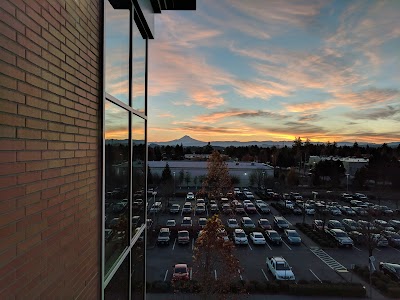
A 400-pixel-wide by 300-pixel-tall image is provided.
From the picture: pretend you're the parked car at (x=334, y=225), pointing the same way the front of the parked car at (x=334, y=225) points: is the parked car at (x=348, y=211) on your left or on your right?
on your left

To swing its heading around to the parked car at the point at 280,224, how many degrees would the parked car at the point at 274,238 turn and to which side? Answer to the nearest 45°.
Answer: approximately 135° to its left

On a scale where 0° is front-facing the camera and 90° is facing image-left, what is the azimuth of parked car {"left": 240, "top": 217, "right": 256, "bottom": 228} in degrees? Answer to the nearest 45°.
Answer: approximately 315°

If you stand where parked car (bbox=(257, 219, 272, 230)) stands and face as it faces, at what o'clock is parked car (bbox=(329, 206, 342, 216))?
parked car (bbox=(329, 206, 342, 216)) is roughly at 9 o'clock from parked car (bbox=(257, 219, 272, 230)).

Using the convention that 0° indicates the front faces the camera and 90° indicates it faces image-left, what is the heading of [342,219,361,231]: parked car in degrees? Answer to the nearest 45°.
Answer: approximately 315°
